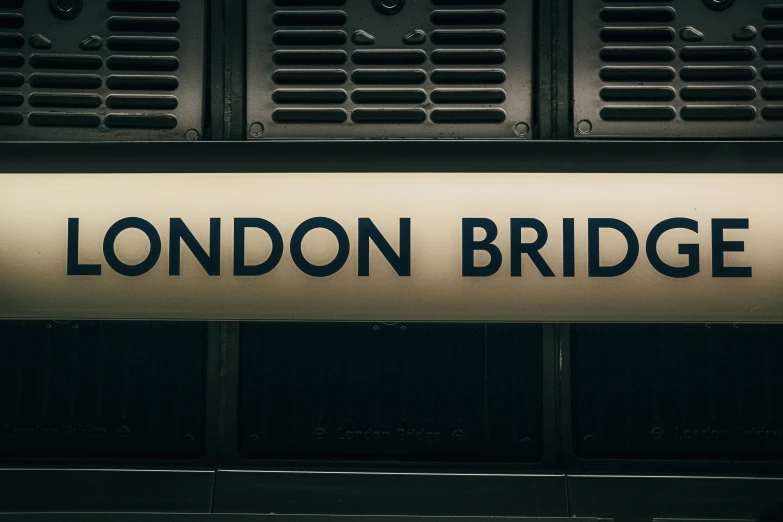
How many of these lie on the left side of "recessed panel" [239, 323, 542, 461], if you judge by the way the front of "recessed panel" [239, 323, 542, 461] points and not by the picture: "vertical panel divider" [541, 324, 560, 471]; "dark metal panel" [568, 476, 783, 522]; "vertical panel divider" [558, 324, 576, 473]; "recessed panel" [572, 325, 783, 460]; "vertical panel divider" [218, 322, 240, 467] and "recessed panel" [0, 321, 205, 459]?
4

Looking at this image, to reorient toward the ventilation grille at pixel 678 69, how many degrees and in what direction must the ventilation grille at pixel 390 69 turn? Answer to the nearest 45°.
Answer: approximately 90° to its left

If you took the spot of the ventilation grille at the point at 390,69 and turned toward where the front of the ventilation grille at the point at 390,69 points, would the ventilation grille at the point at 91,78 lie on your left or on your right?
on your right

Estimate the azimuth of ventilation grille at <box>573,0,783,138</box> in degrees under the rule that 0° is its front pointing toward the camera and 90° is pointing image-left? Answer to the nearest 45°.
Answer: approximately 0°

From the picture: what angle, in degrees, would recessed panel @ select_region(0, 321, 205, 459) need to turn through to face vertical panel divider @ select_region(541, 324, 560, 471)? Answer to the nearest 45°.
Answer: approximately 45° to its left
